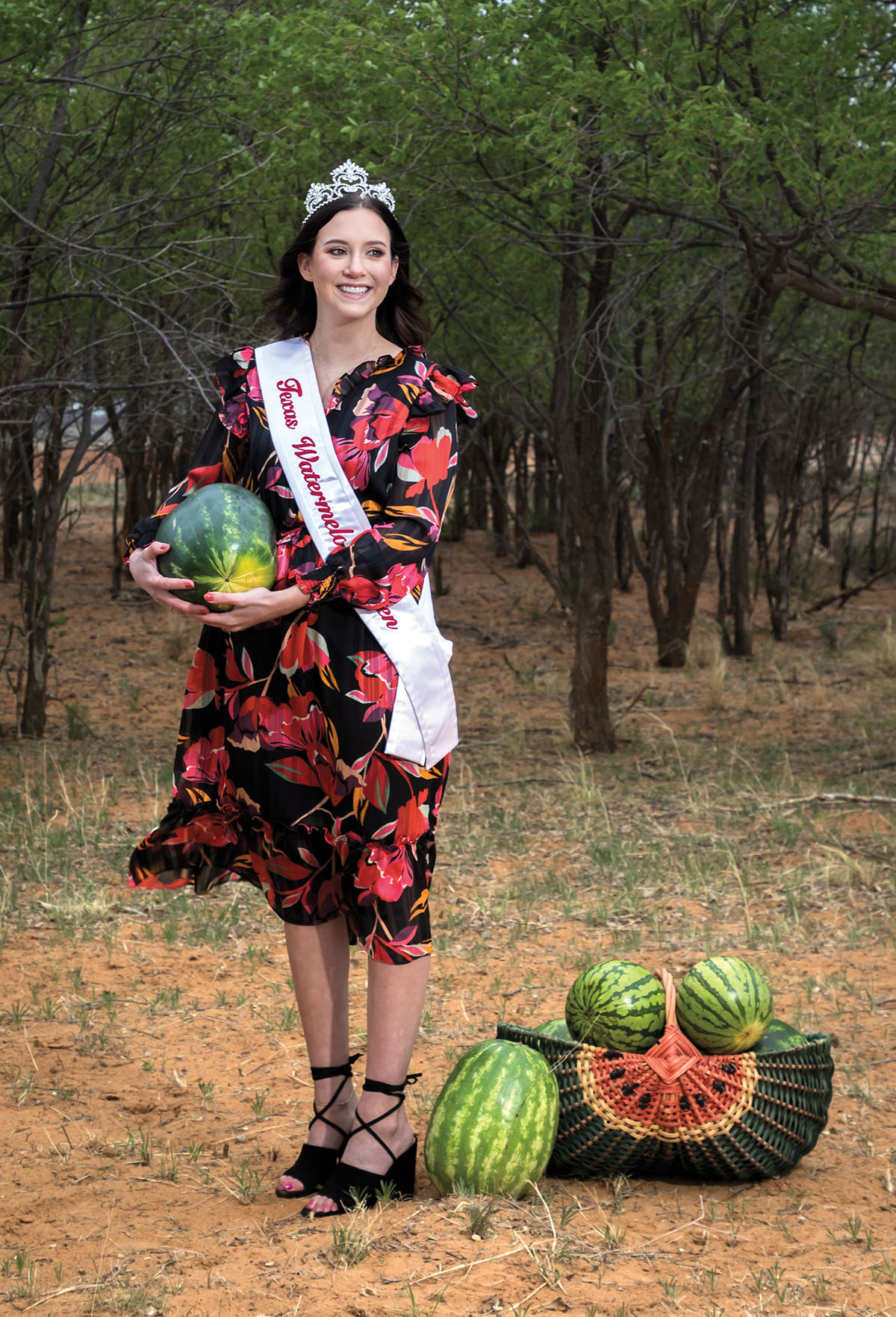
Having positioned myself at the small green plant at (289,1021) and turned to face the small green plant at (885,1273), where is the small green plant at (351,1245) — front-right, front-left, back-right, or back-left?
front-right

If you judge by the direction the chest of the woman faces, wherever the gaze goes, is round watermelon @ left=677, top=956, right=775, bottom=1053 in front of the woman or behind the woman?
behind

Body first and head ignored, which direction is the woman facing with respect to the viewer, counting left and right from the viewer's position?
facing the viewer and to the left of the viewer

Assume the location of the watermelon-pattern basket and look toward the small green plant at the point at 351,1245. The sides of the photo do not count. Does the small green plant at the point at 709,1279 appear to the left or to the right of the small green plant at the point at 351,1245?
left

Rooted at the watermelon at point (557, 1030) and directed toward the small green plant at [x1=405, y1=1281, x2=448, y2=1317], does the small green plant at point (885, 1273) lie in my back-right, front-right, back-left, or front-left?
front-left

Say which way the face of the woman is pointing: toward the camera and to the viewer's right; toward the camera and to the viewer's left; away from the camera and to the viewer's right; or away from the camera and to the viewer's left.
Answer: toward the camera and to the viewer's right
